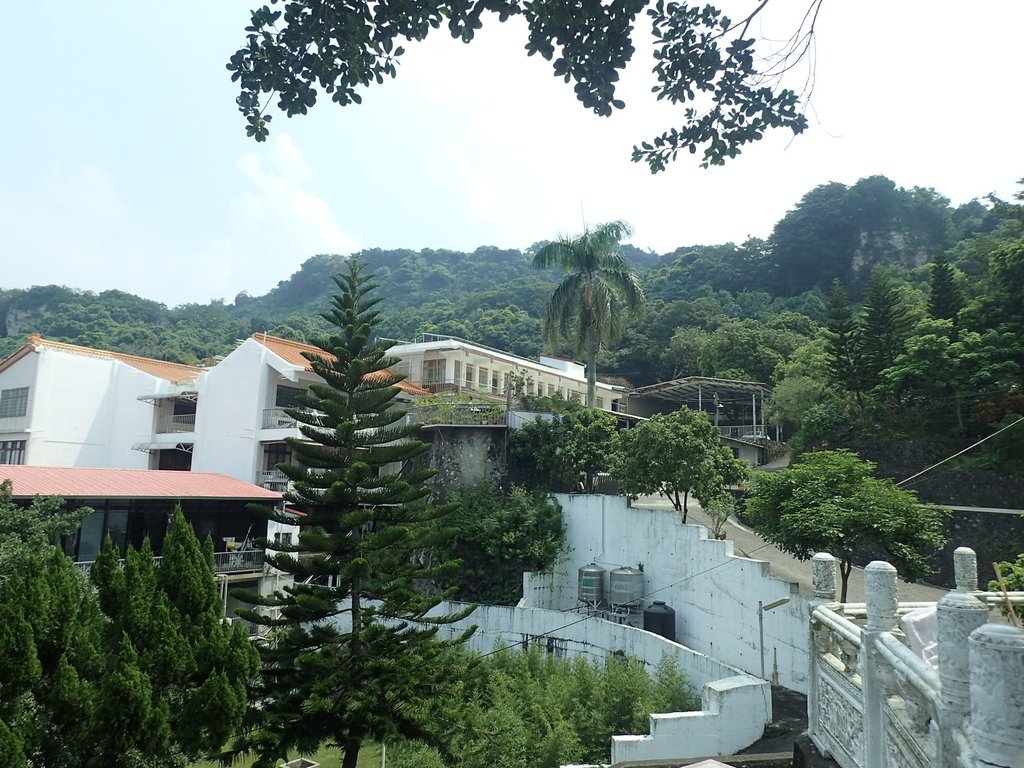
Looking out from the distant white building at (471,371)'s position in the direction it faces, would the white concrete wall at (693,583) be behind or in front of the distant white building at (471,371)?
in front

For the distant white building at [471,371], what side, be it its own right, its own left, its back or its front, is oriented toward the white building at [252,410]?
right

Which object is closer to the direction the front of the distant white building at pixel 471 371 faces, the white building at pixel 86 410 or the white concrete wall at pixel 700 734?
the white concrete wall

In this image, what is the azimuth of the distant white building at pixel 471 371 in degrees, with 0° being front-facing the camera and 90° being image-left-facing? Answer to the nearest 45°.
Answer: approximately 315°

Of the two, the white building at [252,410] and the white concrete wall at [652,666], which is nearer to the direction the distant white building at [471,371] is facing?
the white concrete wall

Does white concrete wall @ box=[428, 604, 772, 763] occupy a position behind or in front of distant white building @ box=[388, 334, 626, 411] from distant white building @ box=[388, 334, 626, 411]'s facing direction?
in front

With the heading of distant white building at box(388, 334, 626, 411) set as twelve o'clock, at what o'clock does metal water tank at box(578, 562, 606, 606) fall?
The metal water tank is roughly at 1 o'clock from the distant white building.

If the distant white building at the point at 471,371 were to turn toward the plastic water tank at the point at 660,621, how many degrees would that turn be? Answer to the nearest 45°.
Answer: approximately 45° to its right

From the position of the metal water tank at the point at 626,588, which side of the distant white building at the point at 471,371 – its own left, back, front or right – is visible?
front
